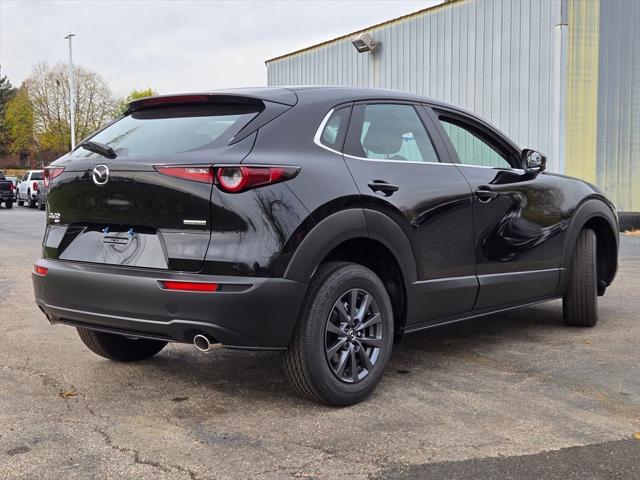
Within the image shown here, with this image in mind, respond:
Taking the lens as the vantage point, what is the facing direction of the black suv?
facing away from the viewer and to the right of the viewer

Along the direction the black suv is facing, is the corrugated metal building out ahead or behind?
ahead

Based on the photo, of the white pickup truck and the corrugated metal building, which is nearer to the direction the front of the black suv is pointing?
the corrugated metal building

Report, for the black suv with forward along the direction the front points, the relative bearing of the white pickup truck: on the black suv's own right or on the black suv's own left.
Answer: on the black suv's own left
